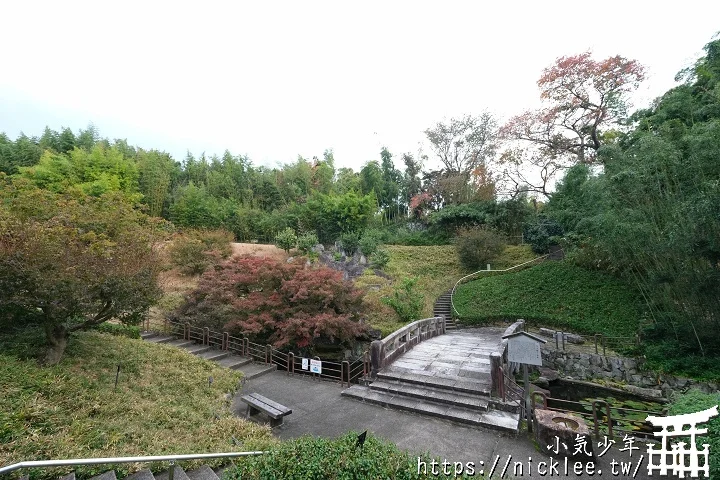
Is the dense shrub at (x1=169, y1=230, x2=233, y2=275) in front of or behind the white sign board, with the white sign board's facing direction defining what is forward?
behind

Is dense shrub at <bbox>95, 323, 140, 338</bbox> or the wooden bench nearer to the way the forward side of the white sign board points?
the wooden bench

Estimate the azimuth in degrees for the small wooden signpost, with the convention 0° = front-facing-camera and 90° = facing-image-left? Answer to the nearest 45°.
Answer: approximately 0°

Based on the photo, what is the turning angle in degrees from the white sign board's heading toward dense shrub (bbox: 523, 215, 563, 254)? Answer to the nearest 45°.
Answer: approximately 135° to its left

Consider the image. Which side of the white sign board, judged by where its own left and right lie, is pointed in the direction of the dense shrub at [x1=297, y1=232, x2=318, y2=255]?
back

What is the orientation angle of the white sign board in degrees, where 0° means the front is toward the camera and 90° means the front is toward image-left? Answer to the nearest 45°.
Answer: approximately 0°

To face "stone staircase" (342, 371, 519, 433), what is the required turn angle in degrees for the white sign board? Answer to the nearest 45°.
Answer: approximately 45° to its left

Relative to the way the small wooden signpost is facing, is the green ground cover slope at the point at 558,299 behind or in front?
behind

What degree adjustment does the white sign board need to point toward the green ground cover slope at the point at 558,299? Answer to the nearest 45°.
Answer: approximately 135° to its left

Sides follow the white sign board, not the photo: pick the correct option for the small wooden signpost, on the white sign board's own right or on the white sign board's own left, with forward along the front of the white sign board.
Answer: on the white sign board's own left

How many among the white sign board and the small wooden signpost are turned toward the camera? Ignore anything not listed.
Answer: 2

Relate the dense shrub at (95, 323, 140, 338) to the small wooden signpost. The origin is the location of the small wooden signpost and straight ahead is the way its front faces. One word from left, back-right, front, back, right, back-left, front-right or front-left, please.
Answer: right

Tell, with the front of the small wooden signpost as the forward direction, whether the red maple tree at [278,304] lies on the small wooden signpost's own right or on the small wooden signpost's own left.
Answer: on the small wooden signpost's own right
